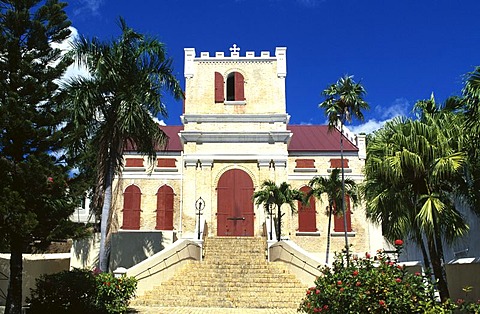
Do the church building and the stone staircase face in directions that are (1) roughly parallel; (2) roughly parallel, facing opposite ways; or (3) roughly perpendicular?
roughly parallel

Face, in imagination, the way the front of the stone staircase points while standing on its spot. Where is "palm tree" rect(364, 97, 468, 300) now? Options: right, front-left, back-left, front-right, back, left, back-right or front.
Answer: front-left

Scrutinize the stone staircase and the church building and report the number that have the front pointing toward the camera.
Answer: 2

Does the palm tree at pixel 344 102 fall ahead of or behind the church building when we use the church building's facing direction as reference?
ahead

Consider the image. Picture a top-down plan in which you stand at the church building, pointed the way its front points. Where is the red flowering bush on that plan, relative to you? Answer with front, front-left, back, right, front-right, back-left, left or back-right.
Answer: front

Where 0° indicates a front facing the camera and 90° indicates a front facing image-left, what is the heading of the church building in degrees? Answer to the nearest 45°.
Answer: approximately 0°

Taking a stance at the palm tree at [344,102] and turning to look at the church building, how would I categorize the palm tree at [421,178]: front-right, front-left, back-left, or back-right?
back-left

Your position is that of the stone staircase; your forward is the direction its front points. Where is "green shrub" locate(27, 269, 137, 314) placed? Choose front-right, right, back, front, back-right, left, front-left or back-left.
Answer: front-right

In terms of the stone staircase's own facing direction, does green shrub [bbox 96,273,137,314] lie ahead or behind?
ahead

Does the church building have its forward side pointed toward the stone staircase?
yes

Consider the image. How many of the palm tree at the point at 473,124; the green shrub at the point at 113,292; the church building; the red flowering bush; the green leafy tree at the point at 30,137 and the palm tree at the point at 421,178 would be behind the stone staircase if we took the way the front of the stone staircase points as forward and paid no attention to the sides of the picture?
1

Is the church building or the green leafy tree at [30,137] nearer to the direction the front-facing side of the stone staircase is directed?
the green leafy tree

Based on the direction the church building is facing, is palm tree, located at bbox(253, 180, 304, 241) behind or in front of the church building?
in front

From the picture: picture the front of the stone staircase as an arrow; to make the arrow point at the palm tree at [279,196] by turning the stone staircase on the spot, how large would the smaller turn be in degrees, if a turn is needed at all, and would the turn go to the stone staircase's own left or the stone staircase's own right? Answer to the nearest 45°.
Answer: approximately 135° to the stone staircase's own left

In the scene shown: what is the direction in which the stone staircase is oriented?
toward the camera
